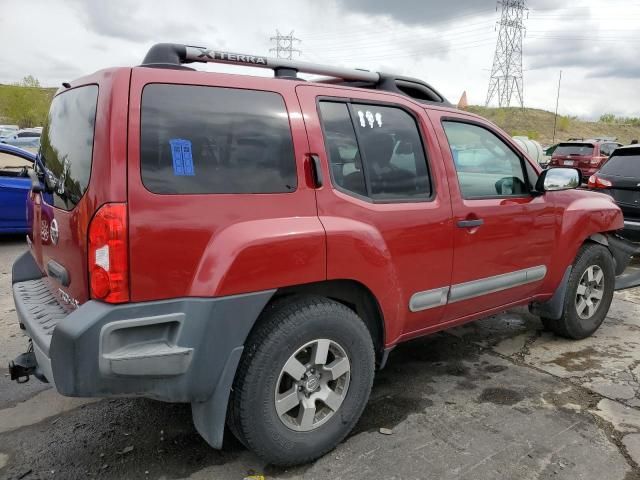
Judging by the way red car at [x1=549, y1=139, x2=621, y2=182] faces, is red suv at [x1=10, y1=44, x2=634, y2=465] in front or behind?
behind

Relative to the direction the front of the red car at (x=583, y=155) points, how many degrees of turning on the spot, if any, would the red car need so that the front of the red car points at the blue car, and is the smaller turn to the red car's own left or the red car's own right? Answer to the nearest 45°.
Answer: approximately 180°

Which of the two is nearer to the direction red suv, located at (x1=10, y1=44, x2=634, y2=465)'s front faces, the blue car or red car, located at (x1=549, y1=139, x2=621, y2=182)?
the red car

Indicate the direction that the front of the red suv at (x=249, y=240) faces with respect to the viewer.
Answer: facing away from the viewer and to the right of the viewer

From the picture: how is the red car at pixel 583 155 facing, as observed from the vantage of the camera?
facing away from the viewer and to the right of the viewer
